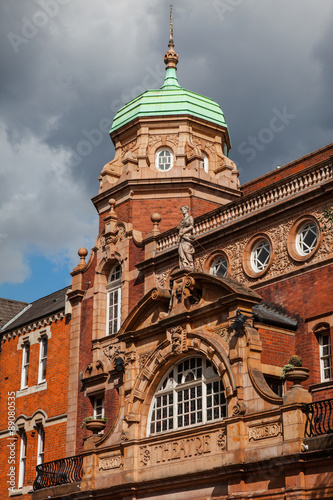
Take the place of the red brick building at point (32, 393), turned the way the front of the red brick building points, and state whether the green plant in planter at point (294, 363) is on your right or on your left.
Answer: on your left

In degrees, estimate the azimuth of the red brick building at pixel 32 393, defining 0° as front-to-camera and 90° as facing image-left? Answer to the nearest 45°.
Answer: approximately 45°

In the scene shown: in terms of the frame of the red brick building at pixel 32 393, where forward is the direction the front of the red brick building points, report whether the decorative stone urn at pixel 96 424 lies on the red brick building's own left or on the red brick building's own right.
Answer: on the red brick building's own left

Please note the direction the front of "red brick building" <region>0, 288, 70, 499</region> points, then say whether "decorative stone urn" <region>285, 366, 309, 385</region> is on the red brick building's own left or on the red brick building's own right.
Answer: on the red brick building's own left

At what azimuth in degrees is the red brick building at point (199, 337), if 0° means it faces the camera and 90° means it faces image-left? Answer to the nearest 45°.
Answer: approximately 45°
